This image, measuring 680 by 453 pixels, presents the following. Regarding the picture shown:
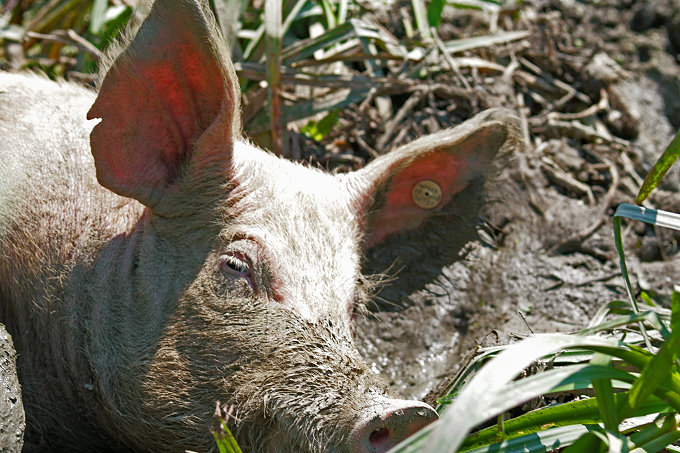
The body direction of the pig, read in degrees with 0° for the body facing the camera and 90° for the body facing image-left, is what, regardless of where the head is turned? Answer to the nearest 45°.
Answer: approximately 315°

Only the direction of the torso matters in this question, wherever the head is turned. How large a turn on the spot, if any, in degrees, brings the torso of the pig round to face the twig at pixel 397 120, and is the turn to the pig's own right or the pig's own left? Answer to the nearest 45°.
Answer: approximately 90° to the pig's own left

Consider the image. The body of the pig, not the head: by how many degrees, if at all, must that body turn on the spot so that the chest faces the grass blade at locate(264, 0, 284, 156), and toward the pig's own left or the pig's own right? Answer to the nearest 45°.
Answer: approximately 135° to the pig's own left

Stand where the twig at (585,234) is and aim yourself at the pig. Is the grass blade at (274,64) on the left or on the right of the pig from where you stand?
right

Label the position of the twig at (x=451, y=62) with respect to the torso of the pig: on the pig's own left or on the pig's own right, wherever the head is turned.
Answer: on the pig's own left

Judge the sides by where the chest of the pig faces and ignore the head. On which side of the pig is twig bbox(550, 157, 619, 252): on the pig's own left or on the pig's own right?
on the pig's own left

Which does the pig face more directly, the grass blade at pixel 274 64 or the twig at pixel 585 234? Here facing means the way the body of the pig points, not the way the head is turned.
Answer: the twig
